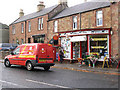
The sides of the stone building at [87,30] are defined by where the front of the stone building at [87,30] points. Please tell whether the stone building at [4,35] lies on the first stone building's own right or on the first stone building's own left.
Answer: on the first stone building's own right

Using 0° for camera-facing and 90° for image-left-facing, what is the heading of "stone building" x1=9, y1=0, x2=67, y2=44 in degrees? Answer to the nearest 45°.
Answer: approximately 45°

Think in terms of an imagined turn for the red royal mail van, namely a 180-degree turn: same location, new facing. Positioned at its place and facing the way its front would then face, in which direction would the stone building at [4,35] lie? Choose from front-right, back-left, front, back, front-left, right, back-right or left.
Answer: back-left

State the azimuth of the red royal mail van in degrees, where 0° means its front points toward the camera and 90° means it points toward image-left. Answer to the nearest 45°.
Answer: approximately 135°

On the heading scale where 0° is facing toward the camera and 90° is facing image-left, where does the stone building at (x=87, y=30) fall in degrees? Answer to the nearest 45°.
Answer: approximately 45°

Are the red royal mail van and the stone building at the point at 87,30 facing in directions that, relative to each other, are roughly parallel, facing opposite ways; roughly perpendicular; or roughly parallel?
roughly perpendicular

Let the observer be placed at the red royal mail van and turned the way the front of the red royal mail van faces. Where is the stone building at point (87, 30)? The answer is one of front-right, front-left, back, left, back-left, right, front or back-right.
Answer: right

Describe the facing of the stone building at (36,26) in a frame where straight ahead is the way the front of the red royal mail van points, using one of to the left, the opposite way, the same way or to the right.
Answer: to the left

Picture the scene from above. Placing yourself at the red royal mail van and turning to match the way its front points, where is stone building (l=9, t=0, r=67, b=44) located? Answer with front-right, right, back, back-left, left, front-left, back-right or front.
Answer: front-right
